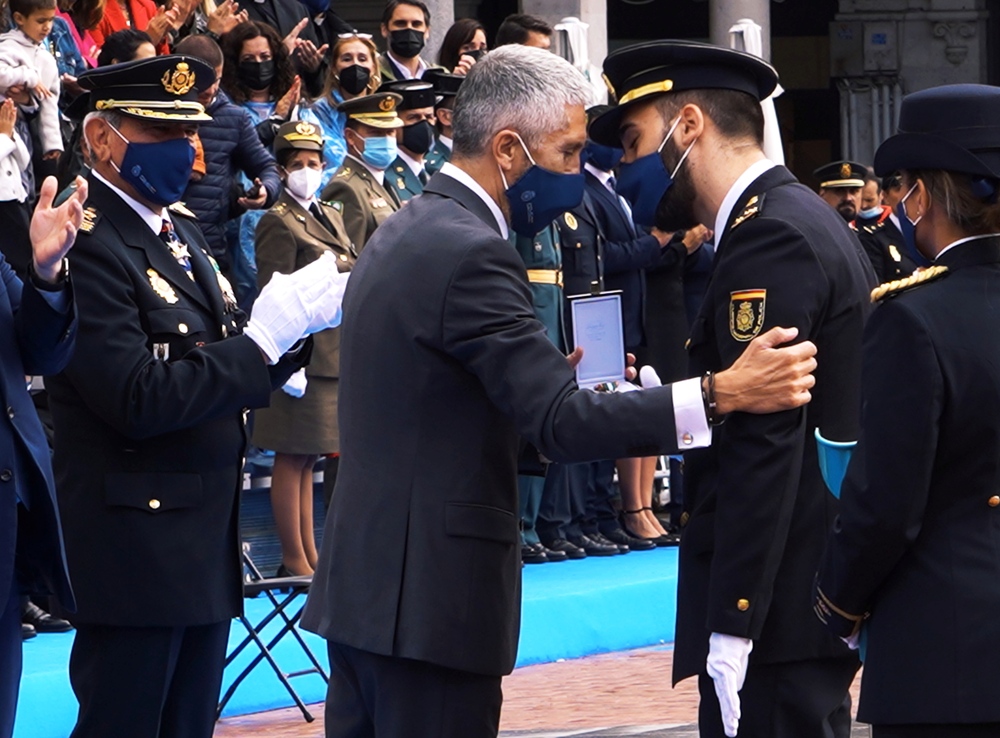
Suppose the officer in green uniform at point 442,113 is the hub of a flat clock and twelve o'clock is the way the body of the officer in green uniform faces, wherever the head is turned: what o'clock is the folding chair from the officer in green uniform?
The folding chair is roughly at 2 o'clock from the officer in green uniform.

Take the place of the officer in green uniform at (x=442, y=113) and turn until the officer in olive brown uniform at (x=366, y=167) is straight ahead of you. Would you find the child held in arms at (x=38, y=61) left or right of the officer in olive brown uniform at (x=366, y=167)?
right

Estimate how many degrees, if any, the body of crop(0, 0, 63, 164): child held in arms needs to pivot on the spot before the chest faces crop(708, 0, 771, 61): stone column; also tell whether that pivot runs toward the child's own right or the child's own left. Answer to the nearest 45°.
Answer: approximately 90° to the child's own left

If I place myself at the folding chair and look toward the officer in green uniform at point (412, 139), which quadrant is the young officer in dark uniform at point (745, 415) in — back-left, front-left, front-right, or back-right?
back-right

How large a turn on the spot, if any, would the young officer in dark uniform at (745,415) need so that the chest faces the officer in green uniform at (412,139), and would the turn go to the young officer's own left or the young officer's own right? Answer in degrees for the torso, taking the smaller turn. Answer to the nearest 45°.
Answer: approximately 90° to the young officer's own right

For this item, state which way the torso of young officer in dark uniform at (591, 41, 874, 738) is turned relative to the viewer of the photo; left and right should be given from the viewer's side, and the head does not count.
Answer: facing to the left of the viewer

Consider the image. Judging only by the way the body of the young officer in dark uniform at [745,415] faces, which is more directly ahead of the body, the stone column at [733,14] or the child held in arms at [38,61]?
the child held in arms
